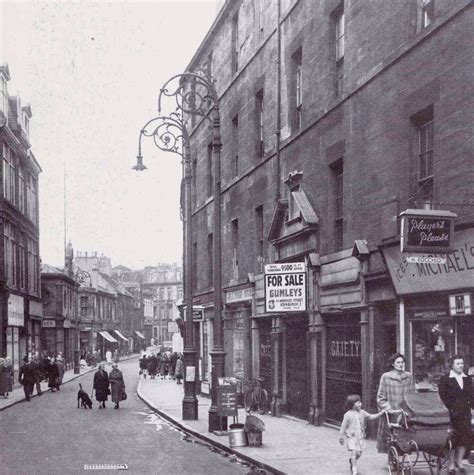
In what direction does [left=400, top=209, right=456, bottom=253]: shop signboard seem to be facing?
toward the camera

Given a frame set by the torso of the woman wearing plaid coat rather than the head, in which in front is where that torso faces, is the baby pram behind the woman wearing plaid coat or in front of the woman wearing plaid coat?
in front

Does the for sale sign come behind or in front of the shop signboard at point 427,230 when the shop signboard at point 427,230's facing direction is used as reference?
behind

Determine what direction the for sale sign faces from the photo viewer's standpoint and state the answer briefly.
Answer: facing the viewer

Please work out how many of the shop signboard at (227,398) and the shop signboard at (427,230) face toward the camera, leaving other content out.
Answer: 2

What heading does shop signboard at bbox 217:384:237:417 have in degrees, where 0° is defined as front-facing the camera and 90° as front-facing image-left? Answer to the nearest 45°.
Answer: approximately 0°
